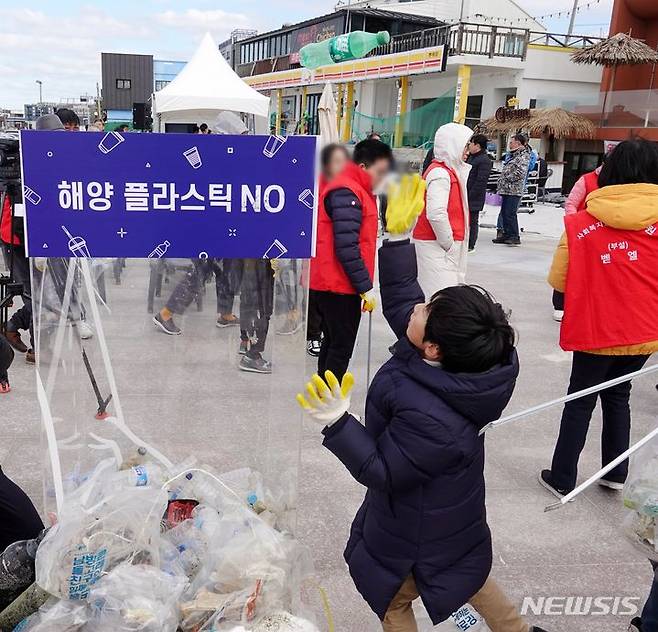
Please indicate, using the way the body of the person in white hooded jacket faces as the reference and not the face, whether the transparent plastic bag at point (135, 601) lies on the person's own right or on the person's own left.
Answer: on the person's own right

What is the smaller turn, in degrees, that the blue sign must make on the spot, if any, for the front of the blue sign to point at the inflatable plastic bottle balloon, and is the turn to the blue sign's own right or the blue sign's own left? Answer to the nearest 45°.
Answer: approximately 180°

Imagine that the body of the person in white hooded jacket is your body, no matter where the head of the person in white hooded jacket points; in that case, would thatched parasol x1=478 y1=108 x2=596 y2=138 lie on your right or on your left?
on your left

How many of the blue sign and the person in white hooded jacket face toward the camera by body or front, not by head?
1

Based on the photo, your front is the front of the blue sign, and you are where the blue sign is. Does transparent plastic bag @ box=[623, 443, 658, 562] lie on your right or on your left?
on your left

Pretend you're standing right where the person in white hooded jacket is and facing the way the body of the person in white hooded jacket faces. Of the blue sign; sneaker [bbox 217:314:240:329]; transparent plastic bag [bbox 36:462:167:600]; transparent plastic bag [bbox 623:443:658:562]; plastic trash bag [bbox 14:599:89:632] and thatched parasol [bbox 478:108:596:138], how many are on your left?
1

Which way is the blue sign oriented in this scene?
toward the camera
